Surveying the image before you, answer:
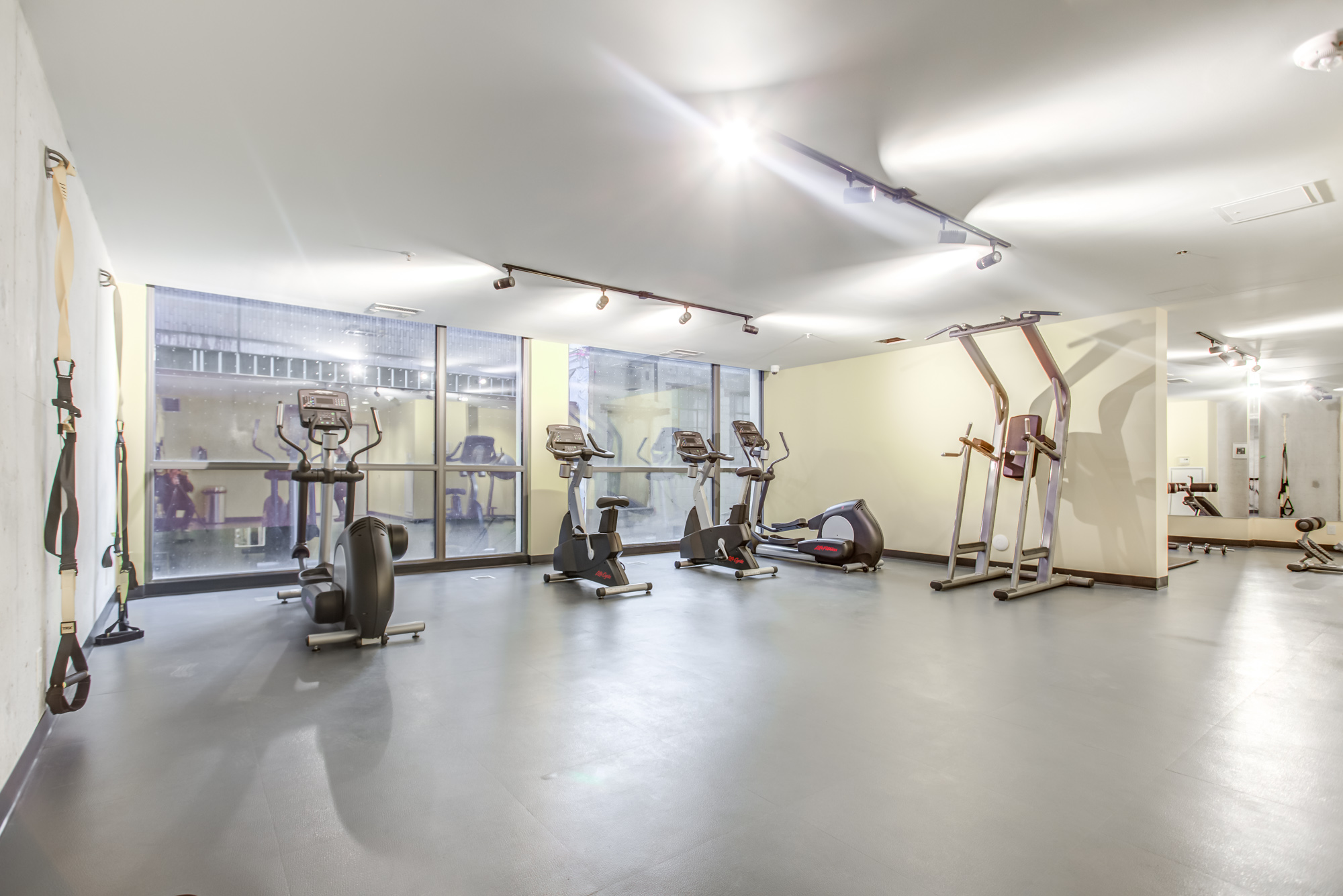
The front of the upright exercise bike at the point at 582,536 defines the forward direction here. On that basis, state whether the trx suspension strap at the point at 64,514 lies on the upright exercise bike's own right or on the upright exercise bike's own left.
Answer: on the upright exercise bike's own left

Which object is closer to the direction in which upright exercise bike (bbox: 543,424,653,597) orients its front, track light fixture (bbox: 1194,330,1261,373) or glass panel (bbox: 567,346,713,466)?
the glass panel

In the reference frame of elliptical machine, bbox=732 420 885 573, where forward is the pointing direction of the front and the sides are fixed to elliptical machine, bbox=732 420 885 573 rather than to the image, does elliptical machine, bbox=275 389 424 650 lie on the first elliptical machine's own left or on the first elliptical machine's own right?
on the first elliptical machine's own left

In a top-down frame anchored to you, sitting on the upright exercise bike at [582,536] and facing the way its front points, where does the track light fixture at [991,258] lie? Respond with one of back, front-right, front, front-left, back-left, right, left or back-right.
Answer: back

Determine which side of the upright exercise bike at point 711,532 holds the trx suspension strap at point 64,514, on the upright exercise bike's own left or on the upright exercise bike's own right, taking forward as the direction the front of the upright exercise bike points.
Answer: on the upright exercise bike's own left

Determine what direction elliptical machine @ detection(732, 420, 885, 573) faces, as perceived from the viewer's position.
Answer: facing away from the viewer and to the left of the viewer

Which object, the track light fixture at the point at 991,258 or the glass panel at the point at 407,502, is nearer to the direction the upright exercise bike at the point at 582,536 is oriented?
the glass panel

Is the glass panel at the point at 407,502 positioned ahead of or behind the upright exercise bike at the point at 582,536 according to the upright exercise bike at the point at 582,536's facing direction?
ahead
